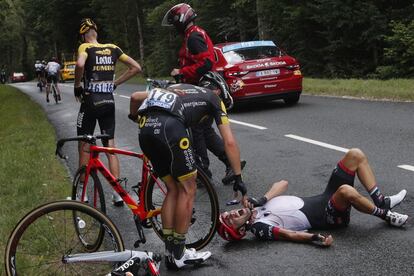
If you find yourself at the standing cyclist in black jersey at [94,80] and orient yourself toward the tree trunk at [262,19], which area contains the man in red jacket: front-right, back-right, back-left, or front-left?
front-right

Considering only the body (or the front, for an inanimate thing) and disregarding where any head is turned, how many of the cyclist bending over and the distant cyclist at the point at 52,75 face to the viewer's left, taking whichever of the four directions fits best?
0

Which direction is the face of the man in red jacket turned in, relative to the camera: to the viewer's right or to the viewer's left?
to the viewer's left

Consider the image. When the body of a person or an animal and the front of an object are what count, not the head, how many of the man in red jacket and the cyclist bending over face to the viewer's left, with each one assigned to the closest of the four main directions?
1

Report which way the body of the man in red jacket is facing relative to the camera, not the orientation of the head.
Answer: to the viewer's left

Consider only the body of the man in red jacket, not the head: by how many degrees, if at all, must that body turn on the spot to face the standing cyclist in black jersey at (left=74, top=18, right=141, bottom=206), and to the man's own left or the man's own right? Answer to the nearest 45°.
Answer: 0° — they already face them

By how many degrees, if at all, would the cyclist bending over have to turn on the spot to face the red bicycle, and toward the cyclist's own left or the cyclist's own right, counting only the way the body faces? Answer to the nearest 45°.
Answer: approximately 90° to the cyclist's own left

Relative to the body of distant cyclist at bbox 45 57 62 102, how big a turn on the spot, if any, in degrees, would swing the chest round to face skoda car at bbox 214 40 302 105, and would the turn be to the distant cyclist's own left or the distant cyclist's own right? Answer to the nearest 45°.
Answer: approximately 135° to the distant cyclist's own right

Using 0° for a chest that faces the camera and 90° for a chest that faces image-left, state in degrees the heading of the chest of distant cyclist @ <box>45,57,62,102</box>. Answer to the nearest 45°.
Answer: approximately 180°

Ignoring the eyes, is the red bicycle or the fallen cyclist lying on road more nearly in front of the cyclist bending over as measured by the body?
the fallen cyclist lying on road

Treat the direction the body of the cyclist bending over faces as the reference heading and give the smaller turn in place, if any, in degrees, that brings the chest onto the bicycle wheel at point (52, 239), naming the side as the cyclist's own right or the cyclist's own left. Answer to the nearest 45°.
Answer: approximately 180°
